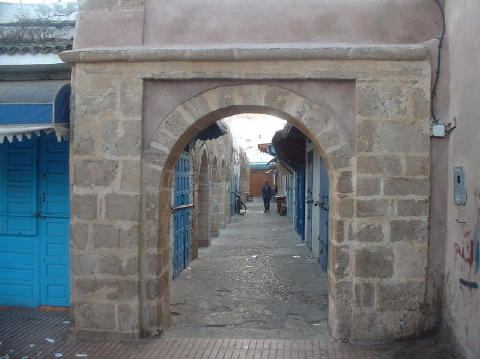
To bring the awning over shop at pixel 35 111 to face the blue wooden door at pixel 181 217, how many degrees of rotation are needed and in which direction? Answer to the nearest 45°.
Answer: approximately 135° to its left

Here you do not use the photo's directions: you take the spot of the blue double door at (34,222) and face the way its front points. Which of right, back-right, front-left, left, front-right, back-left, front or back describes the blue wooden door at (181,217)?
back-left

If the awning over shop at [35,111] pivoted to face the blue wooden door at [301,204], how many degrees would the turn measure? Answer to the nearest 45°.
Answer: approximately 135° to its left

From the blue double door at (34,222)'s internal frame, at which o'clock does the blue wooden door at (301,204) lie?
The blue wooden door is roughly at 8 o'clock from the blue double door.

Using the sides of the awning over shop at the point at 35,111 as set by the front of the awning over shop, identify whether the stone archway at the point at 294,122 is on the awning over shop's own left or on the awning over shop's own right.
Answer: on the awning over shop's own left

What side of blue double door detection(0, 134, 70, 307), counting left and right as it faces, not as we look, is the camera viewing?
front

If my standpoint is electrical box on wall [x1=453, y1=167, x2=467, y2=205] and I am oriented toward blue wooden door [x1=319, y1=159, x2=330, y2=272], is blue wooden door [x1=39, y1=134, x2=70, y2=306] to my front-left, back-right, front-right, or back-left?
front-left

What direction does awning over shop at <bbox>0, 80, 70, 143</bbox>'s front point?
toward the camera

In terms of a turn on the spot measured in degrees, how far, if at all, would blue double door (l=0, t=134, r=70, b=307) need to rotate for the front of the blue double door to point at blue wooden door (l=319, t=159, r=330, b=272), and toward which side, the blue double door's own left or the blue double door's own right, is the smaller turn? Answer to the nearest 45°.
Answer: approximately 90° to the blue double door's own left

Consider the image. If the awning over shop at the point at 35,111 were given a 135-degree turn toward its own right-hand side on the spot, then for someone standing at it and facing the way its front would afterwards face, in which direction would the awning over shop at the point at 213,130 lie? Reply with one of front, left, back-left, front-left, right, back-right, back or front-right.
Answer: right

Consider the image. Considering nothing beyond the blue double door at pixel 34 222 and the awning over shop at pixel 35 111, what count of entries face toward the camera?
2

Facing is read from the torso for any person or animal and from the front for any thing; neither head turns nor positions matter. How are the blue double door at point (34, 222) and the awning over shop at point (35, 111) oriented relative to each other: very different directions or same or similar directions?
same or similar directions

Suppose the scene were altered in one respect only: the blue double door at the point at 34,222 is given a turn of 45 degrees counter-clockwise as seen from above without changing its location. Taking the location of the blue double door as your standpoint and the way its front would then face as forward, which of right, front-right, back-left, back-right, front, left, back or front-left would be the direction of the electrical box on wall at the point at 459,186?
front
